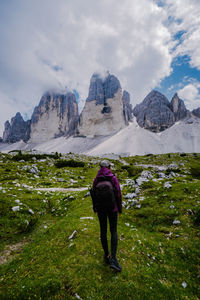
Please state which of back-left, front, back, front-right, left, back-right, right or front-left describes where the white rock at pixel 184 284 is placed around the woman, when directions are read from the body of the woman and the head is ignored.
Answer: right

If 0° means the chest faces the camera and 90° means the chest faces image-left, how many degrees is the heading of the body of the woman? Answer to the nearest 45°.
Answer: approximately 180°
